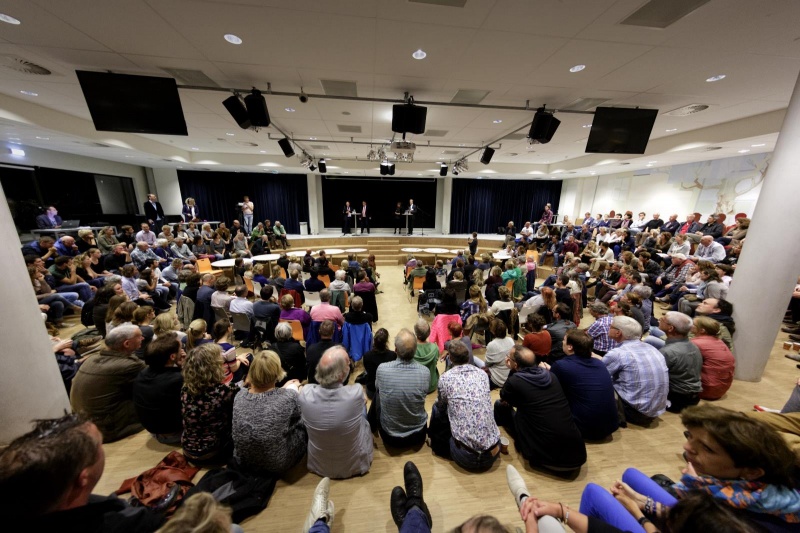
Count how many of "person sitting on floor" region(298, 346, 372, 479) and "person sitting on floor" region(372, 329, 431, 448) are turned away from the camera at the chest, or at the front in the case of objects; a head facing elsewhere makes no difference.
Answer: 2

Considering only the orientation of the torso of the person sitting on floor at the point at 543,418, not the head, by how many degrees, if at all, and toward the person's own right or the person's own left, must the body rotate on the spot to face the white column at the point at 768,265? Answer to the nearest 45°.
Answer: approximately 90° to the person's own right

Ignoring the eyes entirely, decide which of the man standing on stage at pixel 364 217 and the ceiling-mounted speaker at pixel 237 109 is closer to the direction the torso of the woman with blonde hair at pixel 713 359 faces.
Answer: the man standing on stage

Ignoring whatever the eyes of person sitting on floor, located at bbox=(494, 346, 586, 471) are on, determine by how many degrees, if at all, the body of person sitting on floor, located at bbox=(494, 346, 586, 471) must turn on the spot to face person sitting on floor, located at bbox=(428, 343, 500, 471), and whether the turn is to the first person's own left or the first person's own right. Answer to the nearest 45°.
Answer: approximately 90° to the first person's own left

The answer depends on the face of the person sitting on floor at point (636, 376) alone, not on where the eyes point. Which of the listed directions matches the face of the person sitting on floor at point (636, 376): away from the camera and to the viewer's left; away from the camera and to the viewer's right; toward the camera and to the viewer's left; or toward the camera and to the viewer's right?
away from the camera and to the viewer's left

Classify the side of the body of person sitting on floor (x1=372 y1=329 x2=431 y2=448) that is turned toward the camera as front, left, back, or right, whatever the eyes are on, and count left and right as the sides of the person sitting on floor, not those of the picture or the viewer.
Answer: back

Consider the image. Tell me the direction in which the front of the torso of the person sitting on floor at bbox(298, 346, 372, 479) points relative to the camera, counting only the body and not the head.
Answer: away from the camera

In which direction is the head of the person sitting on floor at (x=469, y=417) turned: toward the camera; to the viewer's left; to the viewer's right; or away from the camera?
away from the camera

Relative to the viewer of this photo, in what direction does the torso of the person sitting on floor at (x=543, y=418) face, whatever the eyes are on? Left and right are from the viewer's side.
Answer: facing away from the viewer and to the left of the viewer

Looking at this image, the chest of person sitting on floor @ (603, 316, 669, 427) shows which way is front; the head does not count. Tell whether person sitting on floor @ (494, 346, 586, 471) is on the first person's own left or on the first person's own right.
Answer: on the first person's own left

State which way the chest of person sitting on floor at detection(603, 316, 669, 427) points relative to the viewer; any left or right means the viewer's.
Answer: facing away from the viewer and to the left of the viewer
